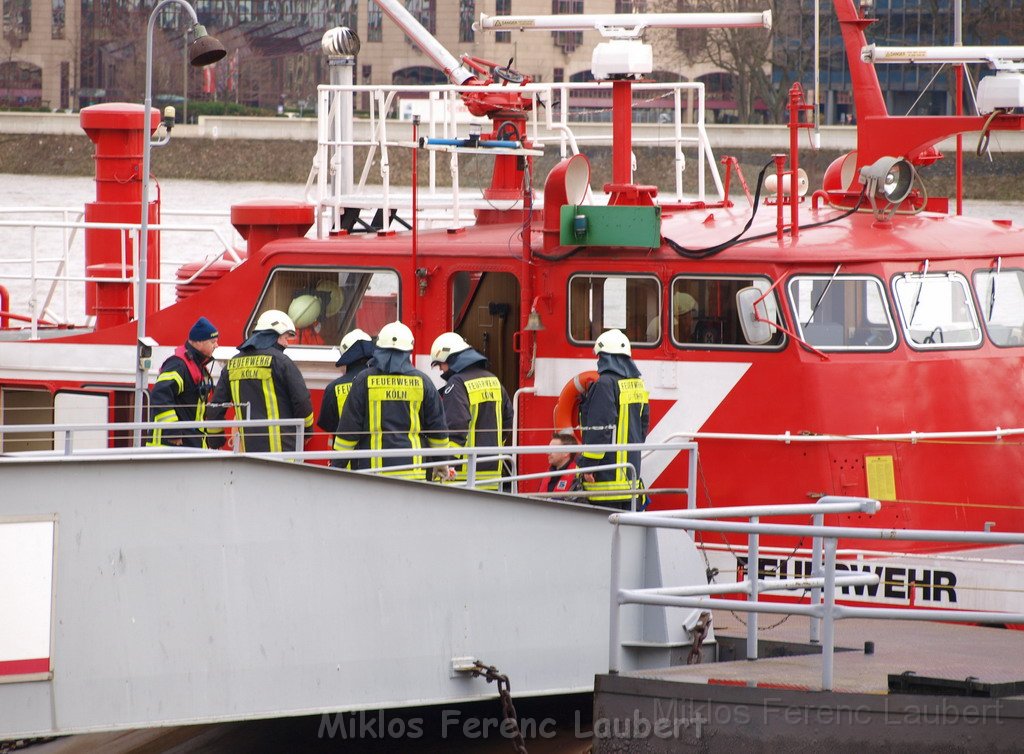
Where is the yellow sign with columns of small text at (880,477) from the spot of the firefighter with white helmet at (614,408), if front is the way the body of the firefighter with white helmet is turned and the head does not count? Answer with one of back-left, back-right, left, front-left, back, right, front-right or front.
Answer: back-right

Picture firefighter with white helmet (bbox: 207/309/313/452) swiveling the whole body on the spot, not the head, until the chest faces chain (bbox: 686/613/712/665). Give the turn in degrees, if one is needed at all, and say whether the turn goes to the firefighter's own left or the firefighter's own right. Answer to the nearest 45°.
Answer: approximately 90° to the firefighter's own right

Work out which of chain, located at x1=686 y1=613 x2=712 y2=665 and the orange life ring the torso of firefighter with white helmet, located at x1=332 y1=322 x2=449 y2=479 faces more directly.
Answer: the orange life ring

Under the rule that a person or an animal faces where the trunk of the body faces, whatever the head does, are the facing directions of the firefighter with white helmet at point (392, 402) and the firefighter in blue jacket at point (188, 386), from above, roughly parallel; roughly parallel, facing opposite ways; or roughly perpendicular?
roughly perpendicular

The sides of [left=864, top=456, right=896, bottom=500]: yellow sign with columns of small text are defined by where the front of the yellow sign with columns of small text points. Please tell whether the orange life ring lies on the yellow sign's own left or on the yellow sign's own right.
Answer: on the yellow sign's own right

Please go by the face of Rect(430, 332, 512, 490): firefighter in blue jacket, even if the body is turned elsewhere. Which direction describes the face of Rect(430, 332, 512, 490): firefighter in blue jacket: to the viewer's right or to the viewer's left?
to the viewer's left

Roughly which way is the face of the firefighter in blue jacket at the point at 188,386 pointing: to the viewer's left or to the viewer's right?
to the viewer's right

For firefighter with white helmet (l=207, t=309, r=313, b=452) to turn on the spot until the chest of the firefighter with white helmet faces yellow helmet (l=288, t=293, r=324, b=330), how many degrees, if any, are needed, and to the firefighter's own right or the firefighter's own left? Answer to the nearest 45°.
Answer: approximately 45° to the firefighter's own left

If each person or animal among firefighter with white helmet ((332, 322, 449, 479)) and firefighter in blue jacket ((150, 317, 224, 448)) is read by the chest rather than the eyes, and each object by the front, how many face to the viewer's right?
1

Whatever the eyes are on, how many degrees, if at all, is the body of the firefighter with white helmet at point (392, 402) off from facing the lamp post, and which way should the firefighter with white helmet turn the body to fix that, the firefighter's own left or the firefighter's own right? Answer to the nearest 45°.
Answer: approximately 45° to the firefighter's own left

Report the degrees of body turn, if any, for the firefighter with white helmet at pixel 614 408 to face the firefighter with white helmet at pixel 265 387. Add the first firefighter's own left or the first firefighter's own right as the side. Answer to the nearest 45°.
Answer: approximately 45° to the first firefighter's own left

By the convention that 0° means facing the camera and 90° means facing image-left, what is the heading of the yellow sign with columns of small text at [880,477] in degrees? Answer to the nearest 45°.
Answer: approximately 0°

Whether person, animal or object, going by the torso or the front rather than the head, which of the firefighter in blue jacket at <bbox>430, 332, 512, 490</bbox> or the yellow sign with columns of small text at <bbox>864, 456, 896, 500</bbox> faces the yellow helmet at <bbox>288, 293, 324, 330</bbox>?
the firefighter in blue jacket
